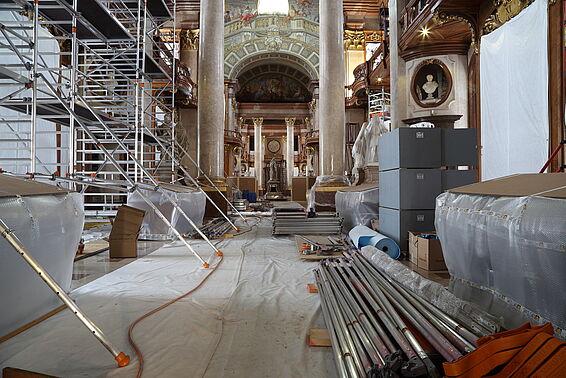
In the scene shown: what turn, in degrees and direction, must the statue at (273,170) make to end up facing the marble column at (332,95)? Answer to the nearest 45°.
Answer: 0° — it already faces it

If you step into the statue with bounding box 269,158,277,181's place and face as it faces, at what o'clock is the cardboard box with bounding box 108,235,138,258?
The cardboard box is roughly at 12 o'clock from the statue.

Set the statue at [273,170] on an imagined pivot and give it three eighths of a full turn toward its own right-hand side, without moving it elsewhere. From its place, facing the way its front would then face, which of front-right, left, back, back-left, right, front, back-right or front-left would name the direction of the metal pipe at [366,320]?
back-left

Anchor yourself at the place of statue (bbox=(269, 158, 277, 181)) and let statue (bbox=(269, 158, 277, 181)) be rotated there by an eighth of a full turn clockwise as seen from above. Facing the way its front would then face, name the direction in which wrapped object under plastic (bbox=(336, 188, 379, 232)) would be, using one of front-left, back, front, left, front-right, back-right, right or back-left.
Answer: front-left

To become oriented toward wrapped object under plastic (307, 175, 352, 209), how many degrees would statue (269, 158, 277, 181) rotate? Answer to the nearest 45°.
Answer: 0° — it already faces it

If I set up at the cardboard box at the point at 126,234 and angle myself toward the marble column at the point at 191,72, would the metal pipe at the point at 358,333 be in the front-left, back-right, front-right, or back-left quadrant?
back-right

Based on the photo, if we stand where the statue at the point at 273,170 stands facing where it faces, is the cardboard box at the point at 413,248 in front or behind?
in front

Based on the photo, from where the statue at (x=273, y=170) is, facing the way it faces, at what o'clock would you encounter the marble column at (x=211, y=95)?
The marble column is roughly at 12 o'clock from the statue.

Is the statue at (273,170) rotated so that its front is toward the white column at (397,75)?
yes

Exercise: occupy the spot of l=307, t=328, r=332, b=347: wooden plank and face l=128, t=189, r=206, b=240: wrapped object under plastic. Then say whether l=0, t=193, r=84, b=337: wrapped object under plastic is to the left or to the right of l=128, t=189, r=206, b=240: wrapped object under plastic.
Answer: left

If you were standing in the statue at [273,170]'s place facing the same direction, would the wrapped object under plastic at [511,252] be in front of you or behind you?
in front

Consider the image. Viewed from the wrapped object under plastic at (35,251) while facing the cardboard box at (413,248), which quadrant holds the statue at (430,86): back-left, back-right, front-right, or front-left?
front-left

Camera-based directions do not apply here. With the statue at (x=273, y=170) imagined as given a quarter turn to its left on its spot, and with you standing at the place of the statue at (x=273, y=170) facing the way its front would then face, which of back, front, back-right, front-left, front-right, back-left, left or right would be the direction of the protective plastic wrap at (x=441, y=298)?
right

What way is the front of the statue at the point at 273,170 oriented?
toward the camera

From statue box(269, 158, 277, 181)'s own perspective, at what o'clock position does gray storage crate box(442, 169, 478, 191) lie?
The gray storage crate is roughly at 12 o'clock from the statue.

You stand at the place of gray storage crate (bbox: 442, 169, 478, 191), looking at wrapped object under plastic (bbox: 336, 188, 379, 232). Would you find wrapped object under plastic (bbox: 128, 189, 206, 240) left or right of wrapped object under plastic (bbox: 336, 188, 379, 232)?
left

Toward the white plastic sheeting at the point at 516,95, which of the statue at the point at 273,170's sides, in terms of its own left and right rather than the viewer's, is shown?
front

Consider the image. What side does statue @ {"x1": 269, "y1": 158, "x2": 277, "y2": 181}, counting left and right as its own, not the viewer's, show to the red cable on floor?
front
